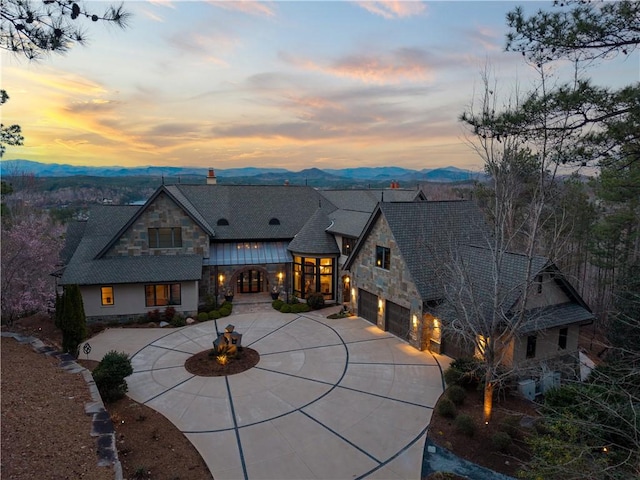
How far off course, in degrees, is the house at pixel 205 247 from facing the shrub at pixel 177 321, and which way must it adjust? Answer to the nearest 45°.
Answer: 0° — it already faces it

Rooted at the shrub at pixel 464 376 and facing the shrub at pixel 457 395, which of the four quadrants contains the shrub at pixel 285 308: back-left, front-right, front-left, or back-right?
back-right

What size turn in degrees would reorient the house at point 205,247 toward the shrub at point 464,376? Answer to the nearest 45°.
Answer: approximately 45° to its left

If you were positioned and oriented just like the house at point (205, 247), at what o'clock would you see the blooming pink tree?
The blooming pink tree is roughly at 2 o'clock from the house.

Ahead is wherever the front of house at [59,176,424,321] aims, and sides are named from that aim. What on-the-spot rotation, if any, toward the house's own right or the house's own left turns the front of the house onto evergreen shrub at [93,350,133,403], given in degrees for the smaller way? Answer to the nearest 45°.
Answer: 0° — it already faces it

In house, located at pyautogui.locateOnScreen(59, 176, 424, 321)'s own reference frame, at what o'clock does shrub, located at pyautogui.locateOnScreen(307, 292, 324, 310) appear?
The shrub is roughly at 10 o'clock from the house.

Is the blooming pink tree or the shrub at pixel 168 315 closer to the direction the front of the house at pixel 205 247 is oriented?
the shrub

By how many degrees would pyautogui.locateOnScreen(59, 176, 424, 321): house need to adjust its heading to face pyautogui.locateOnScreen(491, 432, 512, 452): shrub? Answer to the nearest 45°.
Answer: approximately 45° to its left

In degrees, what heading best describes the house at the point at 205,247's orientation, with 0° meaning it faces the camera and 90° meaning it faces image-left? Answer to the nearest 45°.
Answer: approximately 0°

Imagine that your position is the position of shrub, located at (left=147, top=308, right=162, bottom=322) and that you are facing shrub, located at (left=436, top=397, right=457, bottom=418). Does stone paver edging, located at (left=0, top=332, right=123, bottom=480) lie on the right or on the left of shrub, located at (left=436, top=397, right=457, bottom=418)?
right

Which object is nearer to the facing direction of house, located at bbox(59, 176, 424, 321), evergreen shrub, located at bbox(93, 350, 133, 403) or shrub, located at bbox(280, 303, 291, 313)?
the evergreen shrub

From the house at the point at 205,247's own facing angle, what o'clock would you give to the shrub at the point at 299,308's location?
The shrub is roughly at 10 o'clock from the house.

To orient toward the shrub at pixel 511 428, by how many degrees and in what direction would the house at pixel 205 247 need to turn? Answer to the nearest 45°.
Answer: approximately 45° to its left
